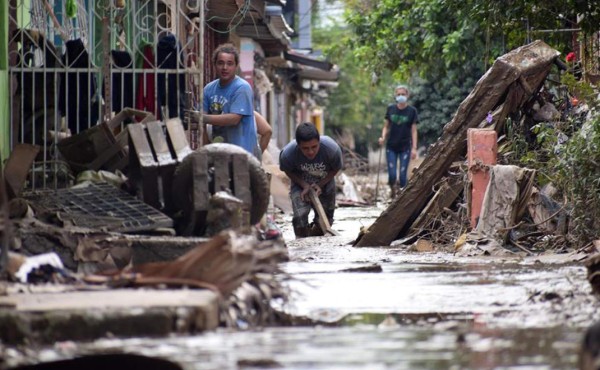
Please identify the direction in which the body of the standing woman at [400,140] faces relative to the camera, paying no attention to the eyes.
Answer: toward the camera

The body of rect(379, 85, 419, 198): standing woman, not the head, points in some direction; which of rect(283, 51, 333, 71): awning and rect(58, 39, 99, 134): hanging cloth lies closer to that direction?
the hanging cloth

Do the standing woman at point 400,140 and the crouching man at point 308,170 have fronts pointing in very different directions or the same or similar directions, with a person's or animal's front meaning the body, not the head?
same or similar directions

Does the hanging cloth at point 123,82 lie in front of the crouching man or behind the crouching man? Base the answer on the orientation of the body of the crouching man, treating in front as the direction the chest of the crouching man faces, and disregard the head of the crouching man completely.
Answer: in front

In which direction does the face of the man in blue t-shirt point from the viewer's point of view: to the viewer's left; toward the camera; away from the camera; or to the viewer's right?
toward the camera

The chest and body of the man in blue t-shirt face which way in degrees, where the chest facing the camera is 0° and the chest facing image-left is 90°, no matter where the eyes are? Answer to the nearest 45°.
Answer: approximately 45°

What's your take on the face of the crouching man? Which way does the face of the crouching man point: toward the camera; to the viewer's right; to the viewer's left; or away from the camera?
toward the camera

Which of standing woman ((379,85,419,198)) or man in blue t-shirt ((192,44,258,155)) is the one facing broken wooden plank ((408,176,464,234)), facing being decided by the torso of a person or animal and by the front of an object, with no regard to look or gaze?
the standing woman

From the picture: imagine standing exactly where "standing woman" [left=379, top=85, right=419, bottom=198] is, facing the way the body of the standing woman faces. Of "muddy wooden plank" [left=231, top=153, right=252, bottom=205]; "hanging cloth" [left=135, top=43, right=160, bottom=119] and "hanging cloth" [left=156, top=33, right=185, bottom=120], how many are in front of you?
3

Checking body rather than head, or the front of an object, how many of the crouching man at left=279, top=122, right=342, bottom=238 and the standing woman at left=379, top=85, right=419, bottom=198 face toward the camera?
2

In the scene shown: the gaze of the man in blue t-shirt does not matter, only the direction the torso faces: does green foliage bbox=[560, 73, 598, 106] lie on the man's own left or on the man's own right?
on the man's own left

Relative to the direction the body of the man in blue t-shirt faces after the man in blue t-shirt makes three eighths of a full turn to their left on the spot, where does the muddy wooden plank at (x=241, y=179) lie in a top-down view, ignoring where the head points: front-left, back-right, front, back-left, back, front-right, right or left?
right

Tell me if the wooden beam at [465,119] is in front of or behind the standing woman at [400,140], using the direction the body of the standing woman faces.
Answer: in front

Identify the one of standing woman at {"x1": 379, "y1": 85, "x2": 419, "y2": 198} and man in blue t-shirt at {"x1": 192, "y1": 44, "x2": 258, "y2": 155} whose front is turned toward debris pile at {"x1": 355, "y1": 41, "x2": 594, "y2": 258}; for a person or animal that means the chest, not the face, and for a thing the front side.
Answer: the standing woman
